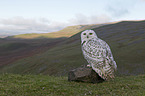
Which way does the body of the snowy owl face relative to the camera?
to the viewer's left
